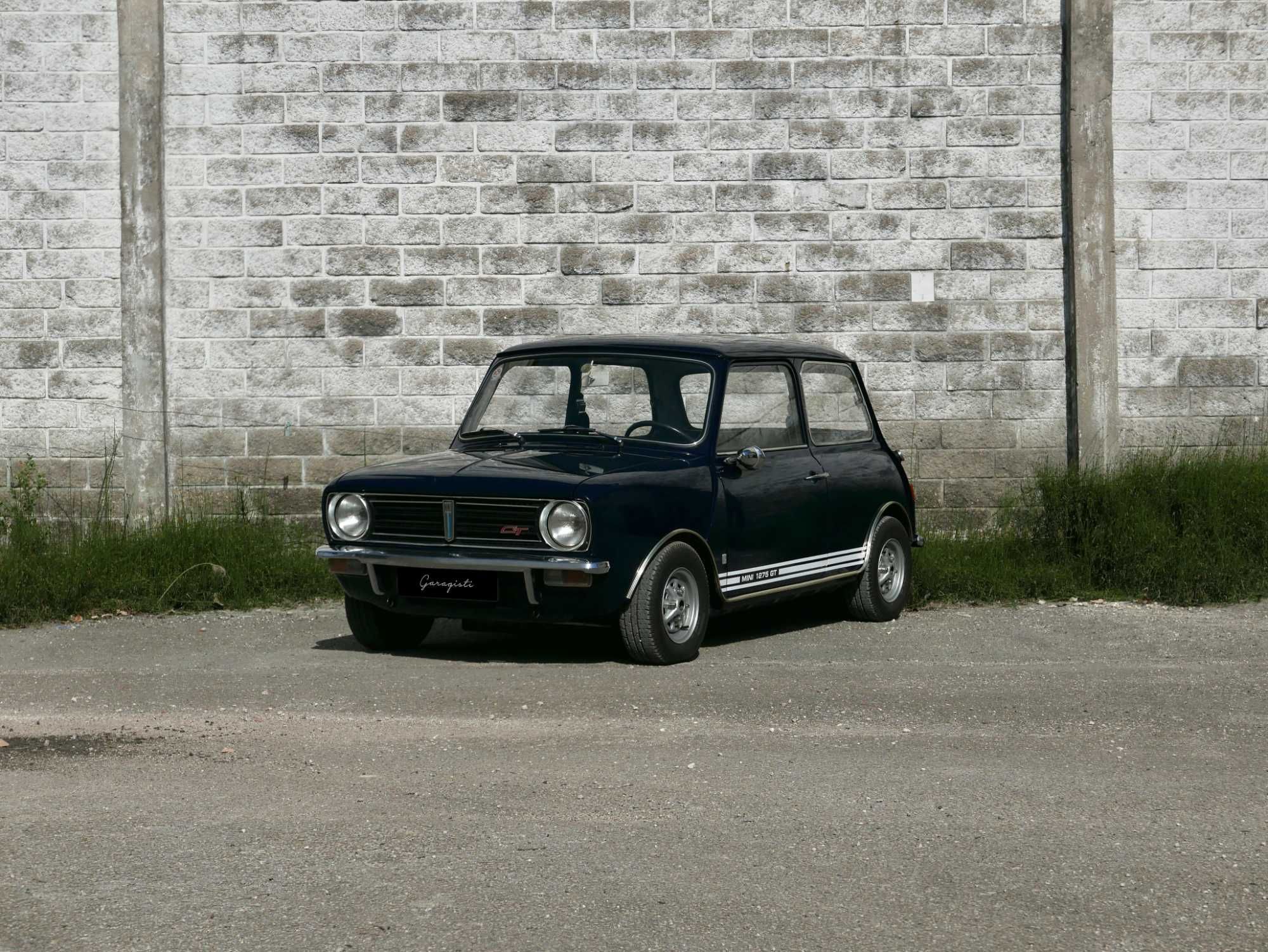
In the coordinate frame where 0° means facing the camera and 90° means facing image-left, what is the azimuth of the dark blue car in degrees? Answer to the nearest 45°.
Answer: approximately 45°

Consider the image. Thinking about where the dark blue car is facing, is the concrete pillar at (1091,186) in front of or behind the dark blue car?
behind

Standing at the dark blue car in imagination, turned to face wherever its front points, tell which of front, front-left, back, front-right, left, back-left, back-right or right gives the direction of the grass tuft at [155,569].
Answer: right

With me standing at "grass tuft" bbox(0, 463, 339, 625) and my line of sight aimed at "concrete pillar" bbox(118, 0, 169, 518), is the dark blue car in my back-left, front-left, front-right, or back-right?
back-right

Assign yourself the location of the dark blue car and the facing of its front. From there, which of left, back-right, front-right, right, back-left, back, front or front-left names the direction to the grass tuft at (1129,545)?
back

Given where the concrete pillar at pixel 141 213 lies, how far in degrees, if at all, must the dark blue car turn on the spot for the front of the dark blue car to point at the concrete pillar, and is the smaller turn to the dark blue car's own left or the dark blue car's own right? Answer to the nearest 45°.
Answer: approximately 90° to the dark blue car's own right

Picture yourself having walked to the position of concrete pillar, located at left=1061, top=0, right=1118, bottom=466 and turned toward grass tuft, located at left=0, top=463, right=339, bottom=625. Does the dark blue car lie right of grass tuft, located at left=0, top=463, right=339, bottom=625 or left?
left
